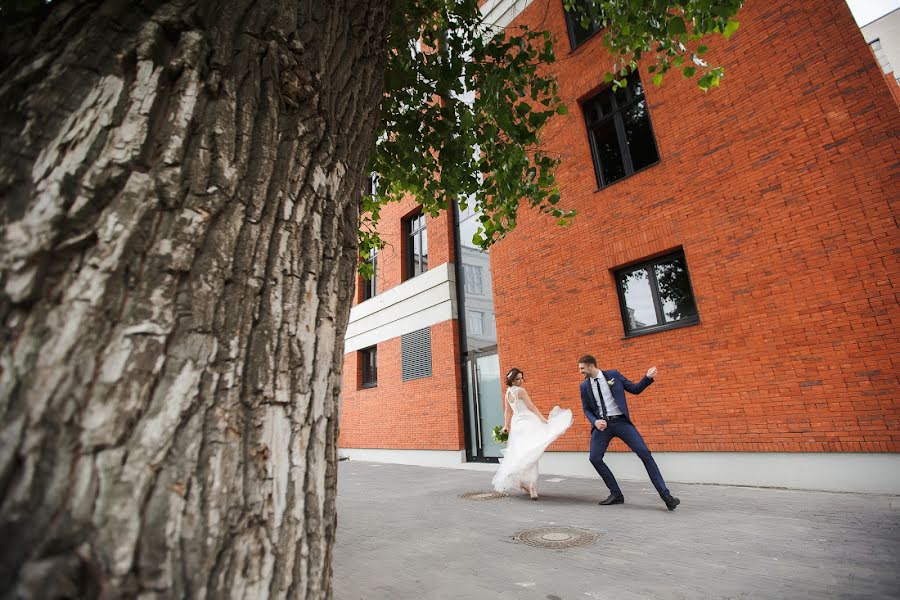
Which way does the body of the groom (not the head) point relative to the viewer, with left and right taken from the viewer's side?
facing the viewer and to the left of the viewer

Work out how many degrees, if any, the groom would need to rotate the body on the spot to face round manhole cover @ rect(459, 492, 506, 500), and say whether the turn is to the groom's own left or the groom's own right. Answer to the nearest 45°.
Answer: approximately 45° to the groom's own right

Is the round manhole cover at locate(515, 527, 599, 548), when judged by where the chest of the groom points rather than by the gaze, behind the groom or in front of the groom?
in front

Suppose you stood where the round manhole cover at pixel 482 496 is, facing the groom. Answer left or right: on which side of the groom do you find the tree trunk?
right

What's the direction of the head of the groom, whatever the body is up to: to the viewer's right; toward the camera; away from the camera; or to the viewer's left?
to the viewer's left

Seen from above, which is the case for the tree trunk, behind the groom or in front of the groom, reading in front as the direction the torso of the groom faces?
in front
